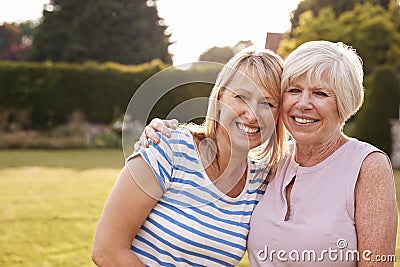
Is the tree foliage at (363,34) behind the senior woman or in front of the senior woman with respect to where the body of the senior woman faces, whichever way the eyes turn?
behind

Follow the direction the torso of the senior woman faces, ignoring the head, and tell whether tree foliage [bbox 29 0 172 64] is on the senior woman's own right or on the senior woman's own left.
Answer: on the senior woman's own right

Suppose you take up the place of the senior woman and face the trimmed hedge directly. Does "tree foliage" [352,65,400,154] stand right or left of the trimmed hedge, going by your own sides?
right

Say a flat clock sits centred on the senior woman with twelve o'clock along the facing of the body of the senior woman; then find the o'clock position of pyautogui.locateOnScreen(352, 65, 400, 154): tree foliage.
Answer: The tree foliage is roughly at 5 o'clock from the senior woman.

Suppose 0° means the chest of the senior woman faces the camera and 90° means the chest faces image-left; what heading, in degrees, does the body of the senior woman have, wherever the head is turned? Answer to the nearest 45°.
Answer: approximately 45°

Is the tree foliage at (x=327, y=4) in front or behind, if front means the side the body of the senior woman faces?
behind

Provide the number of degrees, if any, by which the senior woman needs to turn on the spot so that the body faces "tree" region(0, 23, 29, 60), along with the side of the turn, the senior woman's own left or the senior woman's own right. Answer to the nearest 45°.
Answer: approximately 90° to the senior woman's own right

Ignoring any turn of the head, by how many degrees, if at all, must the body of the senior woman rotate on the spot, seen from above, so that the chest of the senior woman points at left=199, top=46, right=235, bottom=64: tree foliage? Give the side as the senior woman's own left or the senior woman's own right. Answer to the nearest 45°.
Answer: approximately 135° to the senior woman's own right
